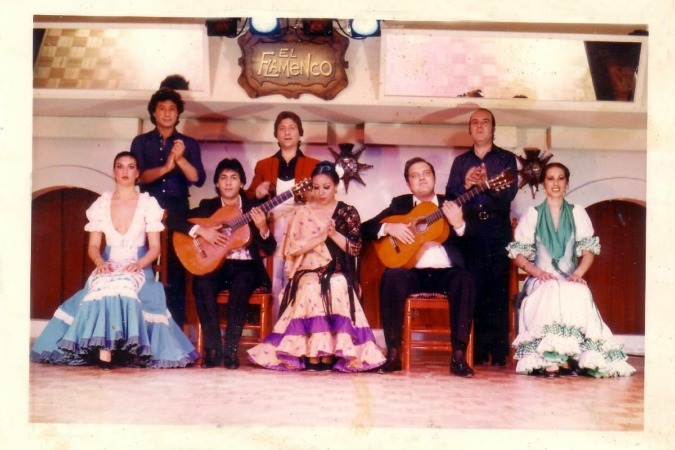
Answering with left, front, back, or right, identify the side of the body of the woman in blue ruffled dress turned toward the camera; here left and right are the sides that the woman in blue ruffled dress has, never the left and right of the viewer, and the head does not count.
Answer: front

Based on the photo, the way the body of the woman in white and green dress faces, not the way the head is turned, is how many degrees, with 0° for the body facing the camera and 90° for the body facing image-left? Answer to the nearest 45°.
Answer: approximately 0°

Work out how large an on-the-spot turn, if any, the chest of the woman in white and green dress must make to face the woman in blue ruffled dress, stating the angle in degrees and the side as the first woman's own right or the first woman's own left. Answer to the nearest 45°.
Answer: approximately 90° to the first woman's own right

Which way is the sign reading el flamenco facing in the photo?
toward the camera

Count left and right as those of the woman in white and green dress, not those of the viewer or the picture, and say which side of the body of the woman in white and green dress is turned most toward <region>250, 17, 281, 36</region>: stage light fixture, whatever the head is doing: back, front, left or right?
right

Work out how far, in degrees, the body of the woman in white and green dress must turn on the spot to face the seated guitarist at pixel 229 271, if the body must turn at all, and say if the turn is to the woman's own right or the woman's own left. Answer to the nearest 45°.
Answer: approximately 90° to the woman's own right

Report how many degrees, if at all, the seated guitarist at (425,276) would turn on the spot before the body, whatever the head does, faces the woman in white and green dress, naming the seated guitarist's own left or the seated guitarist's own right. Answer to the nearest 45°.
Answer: approximately 90° to the seated guitarist's own left

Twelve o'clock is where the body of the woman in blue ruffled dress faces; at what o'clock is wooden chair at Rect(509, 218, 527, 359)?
The wooden chair is roughly at 9 o'clock from the woman in blue ruffled dress.

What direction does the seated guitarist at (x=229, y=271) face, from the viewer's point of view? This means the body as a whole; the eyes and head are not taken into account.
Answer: toward the camera

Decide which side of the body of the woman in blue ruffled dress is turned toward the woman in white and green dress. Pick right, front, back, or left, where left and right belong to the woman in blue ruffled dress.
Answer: left
